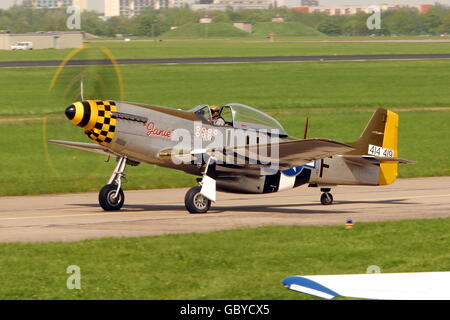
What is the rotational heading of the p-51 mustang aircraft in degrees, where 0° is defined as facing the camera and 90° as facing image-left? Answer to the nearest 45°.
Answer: approximately 45°
